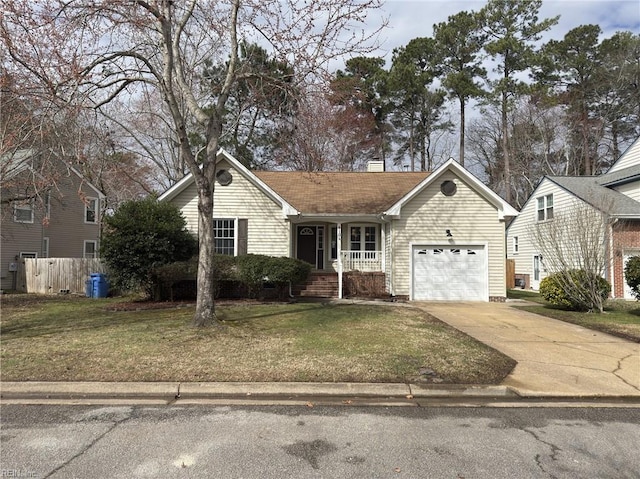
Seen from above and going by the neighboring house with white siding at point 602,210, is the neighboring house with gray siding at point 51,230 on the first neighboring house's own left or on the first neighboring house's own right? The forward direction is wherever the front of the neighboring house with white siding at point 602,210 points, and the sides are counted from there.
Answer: on the first neighboring house's own right

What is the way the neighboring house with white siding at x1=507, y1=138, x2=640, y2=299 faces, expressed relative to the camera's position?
facing the viewer and to the right of the viewer

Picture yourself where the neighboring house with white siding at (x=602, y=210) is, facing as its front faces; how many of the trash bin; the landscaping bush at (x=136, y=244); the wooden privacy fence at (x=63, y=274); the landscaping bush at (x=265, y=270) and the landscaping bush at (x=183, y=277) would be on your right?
5

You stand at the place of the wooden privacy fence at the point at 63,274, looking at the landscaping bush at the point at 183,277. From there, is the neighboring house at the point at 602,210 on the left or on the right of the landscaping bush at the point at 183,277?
left

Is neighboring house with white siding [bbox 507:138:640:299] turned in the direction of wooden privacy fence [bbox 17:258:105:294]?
no

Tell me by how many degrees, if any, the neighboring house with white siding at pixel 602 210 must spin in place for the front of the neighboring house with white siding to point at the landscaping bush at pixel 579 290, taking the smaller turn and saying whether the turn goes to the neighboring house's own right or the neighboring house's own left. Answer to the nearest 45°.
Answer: approximately 45° to the neighboring house's own right

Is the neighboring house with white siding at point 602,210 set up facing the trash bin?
no

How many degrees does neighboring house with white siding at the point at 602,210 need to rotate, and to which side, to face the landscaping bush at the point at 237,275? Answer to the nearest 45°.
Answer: approximately 90° to its right

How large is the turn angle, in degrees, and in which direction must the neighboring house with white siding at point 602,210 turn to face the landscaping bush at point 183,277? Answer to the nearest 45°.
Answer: approximately 90° to its right

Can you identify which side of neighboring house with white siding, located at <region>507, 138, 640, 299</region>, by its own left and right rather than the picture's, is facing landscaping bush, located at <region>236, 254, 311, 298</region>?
right

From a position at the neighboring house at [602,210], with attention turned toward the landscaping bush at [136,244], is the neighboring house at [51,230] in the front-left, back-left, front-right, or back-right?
front-right

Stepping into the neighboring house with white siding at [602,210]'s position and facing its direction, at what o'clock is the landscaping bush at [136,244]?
The landscaping bush is roughly at 3 o'clock from the neighboring house with white siding.
